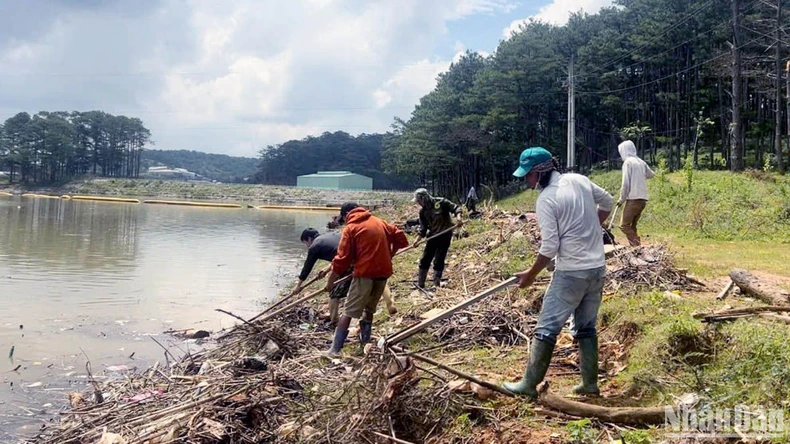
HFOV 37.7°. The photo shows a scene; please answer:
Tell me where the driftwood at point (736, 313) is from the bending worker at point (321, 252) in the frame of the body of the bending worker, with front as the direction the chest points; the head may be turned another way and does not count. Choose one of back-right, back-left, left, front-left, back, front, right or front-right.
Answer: back-left

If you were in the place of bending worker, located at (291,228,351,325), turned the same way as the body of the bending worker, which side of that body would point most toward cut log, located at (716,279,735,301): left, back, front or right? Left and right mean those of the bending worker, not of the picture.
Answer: back

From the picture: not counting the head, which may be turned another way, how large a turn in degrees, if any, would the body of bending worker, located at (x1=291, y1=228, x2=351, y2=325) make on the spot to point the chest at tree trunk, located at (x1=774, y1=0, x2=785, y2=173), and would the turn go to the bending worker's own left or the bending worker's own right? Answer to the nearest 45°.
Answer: approximately 135° to the bending worker's own right

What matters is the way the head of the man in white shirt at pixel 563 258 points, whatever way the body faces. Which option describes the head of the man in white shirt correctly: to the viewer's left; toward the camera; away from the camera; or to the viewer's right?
to the viewer's left

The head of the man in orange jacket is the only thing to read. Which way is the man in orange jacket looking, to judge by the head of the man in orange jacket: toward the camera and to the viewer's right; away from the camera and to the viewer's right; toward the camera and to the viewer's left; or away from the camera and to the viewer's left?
away from the camera and to the viewer's left

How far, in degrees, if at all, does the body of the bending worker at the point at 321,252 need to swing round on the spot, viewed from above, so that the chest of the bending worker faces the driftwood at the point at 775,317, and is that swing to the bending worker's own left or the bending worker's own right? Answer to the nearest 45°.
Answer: approximately 135° to the bending worker's own left

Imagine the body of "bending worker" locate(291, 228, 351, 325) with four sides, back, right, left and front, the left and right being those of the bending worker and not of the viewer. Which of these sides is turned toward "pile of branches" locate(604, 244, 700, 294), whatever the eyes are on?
back

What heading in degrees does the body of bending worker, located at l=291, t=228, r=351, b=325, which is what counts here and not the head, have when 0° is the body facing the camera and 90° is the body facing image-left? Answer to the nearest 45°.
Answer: approximately 90°

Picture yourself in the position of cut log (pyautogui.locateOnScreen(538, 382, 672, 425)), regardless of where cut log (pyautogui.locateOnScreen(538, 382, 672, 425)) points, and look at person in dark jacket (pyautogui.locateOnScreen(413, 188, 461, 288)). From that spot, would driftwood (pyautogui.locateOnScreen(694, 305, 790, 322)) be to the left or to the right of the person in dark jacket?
right
